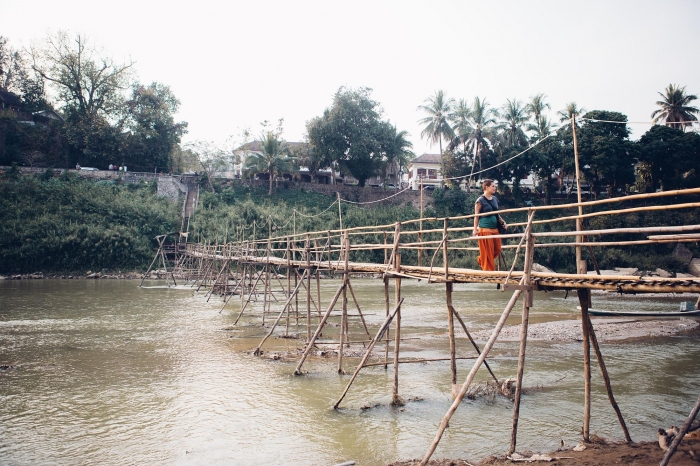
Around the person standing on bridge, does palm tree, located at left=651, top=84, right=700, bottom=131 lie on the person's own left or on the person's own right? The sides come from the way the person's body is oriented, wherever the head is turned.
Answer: on the person's own left

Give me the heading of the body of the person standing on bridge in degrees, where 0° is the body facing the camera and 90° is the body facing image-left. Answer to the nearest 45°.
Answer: approximately 315°

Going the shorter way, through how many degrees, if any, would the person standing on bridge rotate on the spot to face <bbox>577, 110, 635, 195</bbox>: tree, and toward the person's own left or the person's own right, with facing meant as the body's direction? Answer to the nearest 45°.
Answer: approximately 135° to the person's own left

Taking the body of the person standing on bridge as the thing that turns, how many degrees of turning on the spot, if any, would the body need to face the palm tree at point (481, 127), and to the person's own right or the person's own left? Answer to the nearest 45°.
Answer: approximately 135° to the person's own left

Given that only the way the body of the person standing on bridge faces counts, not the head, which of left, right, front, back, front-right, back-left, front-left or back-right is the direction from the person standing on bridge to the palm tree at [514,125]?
back-left

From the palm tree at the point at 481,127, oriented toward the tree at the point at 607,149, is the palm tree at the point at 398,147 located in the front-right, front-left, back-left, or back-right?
back-right

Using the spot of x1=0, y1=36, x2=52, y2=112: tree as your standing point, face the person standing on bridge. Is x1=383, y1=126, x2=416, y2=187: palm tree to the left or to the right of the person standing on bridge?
left
